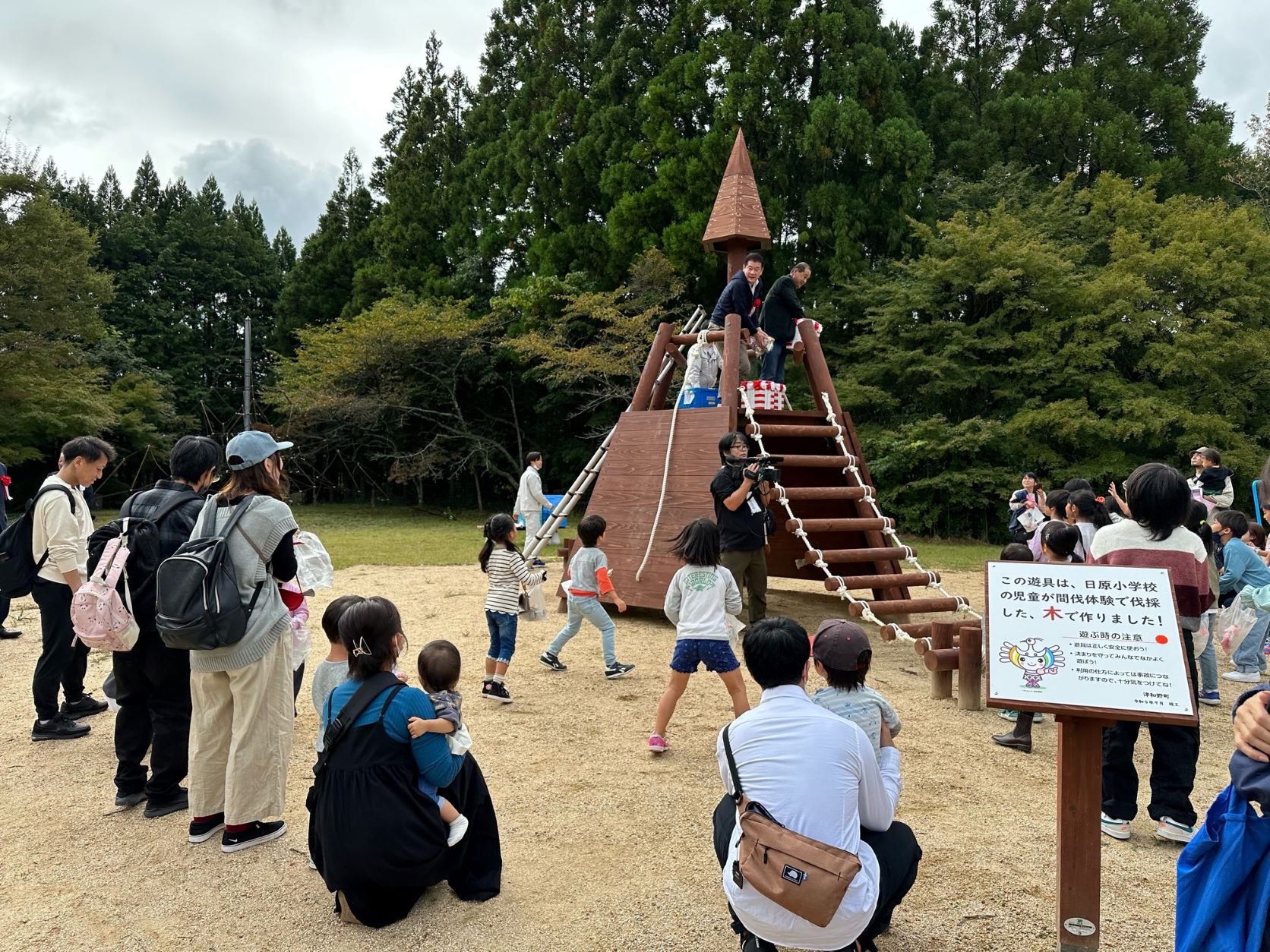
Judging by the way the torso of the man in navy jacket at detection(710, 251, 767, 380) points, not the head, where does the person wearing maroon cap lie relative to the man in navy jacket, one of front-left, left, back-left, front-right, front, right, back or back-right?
front-right

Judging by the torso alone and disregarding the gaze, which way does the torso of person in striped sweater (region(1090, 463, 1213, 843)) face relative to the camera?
away from the camera

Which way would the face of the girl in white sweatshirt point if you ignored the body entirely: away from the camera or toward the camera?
away from the camera

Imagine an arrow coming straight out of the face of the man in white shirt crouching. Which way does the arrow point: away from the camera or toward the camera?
away from the camera

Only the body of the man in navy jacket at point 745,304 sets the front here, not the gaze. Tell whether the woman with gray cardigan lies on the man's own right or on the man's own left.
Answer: on the man's own right

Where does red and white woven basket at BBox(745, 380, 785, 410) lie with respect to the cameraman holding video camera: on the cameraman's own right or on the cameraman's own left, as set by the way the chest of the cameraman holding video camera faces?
on the cameraman's own left
